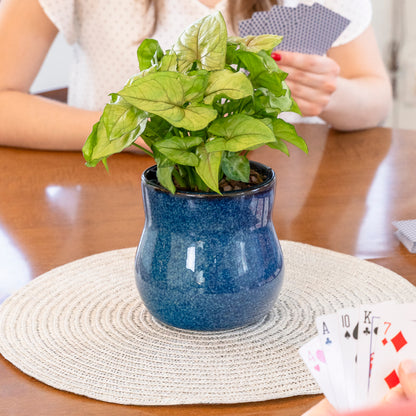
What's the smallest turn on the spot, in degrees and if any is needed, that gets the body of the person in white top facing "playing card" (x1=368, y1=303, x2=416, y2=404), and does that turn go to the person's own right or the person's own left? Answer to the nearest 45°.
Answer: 0° — they already face it

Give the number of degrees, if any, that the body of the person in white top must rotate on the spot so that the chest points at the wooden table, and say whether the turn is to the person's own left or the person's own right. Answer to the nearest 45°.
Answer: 0° — they already face it

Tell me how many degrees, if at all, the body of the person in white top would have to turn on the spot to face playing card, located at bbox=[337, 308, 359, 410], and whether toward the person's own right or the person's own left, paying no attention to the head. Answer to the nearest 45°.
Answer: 0° — they already face it

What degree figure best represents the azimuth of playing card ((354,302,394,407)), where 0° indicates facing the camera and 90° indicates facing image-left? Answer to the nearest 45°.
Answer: approximately 0°

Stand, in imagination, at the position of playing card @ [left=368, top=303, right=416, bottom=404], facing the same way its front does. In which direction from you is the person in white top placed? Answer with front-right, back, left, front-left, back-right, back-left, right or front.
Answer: back-right
